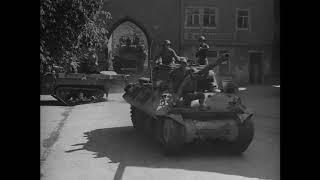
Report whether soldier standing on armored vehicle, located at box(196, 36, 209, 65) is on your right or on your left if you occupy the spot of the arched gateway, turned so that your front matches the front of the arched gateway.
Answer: on your left

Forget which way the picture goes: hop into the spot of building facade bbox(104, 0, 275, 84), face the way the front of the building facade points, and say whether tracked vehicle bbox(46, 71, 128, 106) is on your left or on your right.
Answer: on your right

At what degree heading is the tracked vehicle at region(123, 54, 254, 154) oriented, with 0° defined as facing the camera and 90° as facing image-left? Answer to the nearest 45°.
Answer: approximately 315°

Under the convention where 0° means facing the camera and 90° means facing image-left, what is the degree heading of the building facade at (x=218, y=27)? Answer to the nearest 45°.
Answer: approximately 0°
